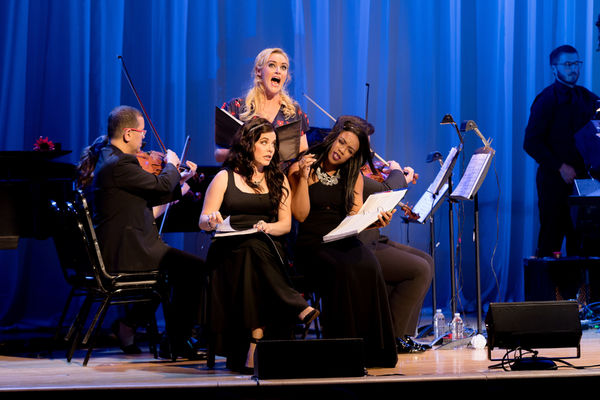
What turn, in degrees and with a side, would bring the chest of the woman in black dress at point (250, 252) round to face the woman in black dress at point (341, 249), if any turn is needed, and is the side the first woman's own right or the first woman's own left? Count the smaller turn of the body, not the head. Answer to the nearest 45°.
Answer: approximately 90° to the first woman's own left

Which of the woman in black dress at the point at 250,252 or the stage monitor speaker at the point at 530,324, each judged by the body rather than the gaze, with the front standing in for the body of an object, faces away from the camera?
the stage monitor speaker

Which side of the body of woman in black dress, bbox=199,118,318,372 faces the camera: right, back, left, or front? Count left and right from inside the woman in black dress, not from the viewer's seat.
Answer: front

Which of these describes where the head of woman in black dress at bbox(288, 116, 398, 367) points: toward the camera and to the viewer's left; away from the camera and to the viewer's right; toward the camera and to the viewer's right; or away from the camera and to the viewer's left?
toward the camera and to the viewer's left

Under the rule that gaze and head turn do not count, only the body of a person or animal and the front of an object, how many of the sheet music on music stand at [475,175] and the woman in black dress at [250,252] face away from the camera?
0

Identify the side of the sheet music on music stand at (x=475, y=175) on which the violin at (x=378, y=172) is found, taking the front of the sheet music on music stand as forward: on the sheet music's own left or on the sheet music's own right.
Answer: on the sheet music's own right

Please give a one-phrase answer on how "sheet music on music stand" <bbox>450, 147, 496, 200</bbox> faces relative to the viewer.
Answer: facing the viewer and to the left of the viewer

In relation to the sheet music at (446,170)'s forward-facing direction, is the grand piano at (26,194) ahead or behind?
ahead

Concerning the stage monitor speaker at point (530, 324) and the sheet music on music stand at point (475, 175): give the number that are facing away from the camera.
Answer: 1

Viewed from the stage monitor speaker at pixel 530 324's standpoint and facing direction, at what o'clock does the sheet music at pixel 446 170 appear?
The sheet music is roughly at 11 o'clock from the stage monitor speaker.

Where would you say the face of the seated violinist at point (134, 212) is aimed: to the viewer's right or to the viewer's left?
to the viewer's right

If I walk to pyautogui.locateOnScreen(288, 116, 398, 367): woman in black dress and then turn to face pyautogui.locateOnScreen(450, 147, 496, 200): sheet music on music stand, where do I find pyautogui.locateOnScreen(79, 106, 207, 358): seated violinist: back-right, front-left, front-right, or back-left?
back-left

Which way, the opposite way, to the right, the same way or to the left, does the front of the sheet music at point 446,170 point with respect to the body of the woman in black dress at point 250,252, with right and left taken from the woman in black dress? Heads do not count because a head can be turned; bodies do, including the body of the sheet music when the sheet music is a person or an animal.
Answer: to the right

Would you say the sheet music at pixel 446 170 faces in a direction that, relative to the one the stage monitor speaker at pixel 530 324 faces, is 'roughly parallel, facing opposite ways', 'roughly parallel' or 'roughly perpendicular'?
roughly perpendicular

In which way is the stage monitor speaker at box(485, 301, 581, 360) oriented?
away from the camera

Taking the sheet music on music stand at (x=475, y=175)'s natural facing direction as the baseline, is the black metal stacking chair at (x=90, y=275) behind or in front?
in front

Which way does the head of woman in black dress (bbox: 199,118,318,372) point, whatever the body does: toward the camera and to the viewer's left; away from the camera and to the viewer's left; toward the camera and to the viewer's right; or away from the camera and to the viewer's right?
toward the camera and to the viewer's right
